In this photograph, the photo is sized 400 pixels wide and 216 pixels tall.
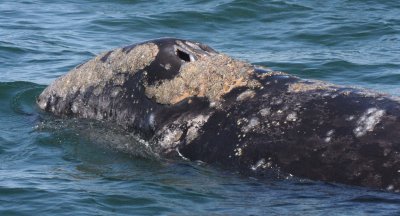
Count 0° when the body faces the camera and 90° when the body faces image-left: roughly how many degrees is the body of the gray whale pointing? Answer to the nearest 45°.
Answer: approximately 90°
